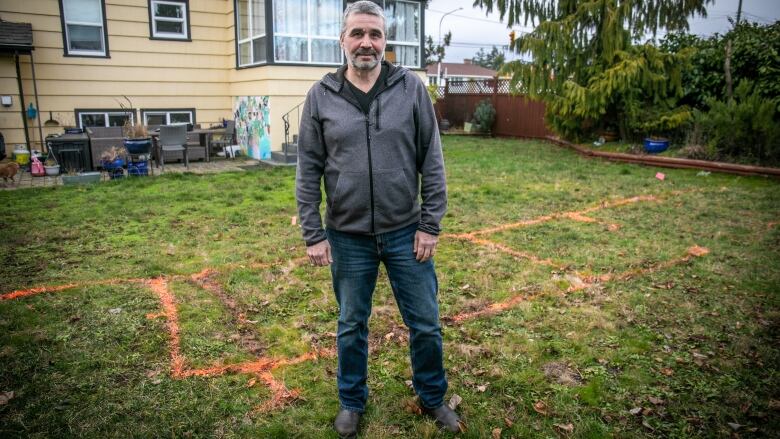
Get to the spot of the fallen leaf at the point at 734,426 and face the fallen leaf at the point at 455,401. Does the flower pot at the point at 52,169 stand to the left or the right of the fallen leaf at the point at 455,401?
right

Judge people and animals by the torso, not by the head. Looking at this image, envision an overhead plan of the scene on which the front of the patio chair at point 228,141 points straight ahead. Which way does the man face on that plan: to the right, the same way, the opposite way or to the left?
to the left

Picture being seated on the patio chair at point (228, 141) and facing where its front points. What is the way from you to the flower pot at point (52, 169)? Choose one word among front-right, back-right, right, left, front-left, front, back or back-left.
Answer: front-left

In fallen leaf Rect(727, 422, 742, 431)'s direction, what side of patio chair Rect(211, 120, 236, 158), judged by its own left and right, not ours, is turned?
left

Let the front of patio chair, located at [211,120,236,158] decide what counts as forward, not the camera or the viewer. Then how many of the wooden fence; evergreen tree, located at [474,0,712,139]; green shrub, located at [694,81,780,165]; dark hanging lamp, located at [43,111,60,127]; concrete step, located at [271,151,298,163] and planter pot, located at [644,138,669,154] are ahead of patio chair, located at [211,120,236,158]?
1

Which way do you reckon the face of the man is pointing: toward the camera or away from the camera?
toward the camera

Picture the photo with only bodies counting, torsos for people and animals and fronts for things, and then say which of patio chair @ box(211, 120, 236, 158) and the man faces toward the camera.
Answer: the man

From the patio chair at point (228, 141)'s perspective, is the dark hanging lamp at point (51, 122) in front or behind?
in front

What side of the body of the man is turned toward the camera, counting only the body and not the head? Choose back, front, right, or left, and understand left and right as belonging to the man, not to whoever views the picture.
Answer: front

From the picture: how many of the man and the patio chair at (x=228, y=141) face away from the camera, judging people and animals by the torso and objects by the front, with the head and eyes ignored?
0

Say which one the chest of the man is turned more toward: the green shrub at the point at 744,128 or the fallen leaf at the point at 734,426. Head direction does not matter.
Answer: the fallen leaf

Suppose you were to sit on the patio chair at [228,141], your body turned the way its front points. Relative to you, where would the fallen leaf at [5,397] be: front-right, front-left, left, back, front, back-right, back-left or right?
left

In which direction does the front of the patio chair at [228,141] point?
to the viewer's left

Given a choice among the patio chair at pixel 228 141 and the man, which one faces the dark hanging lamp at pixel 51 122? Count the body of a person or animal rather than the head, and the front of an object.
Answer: the patio chair

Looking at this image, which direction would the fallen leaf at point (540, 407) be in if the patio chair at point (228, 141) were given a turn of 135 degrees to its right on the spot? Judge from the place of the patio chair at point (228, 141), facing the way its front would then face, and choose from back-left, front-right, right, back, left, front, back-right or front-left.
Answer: back-right

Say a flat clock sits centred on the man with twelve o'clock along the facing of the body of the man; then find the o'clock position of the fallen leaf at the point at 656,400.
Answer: The fallen leaf is roughly at 9 o'clock from the man.
